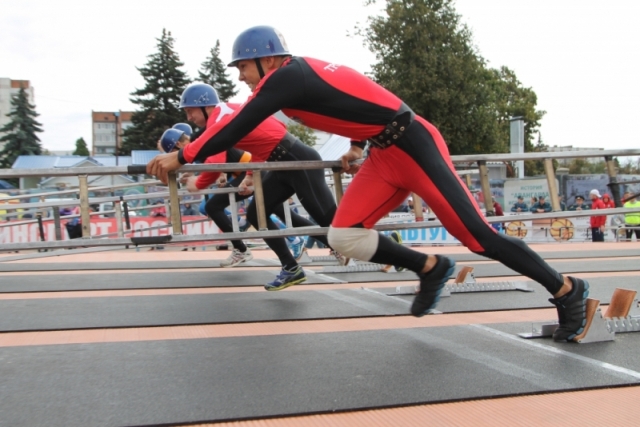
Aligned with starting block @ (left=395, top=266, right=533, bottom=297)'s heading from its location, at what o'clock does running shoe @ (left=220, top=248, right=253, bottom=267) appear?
The running shoe is roughly at 1 o'clock from the starting block.

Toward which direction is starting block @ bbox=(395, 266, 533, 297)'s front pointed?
to the viewer's left

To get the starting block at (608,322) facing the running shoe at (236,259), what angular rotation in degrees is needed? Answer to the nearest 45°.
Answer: approximately 45° to its right

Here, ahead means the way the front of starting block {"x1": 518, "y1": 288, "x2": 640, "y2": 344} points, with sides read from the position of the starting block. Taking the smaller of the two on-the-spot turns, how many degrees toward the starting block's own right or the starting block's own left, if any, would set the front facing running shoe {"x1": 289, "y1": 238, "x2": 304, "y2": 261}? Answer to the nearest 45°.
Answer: approximately 45° to the starting block's own right

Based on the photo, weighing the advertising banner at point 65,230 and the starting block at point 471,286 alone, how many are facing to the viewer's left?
1

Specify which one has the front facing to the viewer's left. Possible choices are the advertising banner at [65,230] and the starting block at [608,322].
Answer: the starting block

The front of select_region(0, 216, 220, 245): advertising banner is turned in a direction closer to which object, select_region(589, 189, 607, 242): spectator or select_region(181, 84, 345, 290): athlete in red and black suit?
the athlete in red and black suit

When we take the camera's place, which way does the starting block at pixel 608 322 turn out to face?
facing to the left of the viewer

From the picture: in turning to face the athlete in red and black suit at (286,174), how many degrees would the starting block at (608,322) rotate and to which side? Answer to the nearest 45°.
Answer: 0° — it already faces them

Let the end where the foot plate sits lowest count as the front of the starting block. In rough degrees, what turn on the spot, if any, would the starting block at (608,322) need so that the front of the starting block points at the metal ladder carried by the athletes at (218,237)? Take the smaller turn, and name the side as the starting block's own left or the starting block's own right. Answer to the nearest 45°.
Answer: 0° — it already faces it

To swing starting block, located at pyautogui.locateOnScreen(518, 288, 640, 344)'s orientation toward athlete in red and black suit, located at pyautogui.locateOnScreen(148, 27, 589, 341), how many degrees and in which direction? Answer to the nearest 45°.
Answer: approximately 45° to its left

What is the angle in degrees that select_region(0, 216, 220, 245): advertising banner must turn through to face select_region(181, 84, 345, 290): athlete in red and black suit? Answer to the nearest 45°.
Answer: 0° — it already faces them
